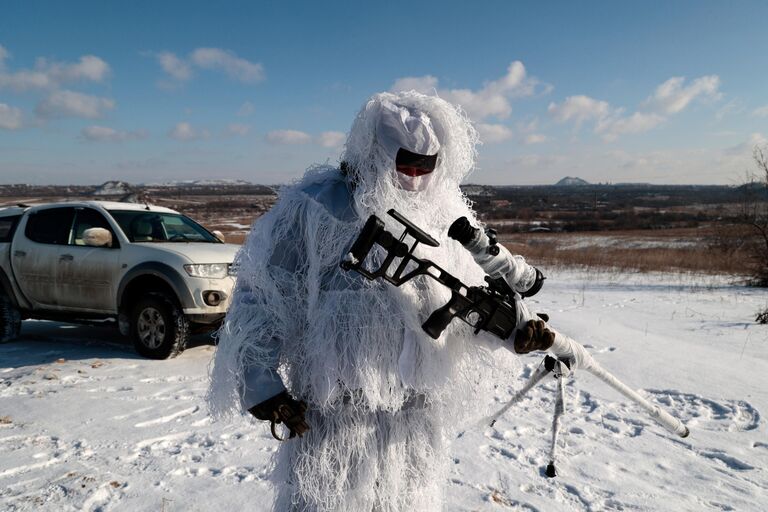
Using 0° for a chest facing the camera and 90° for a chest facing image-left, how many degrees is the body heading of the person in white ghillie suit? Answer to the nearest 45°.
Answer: approximately 315°

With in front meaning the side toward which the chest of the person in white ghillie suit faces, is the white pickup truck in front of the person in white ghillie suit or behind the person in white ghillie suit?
behind

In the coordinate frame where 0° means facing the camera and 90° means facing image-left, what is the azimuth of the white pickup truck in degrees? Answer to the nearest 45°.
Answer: approximately 315°

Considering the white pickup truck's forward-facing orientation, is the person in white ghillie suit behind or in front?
in front

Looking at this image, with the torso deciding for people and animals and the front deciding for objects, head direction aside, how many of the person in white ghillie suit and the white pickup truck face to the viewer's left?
0
